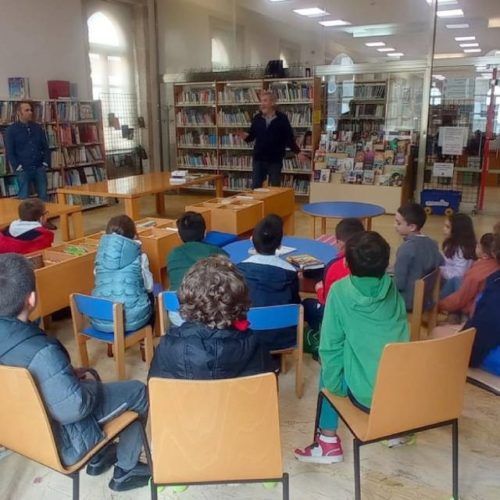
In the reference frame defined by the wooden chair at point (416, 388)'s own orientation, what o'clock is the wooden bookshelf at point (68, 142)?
The wooden bookshelf is roughly at 12 o'clock from the wooden chair.

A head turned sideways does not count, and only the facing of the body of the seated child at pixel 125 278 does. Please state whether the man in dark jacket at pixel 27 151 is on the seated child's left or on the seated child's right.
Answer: on the seated child's left

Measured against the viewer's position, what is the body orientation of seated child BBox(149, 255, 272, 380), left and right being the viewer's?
facing away from the viewer

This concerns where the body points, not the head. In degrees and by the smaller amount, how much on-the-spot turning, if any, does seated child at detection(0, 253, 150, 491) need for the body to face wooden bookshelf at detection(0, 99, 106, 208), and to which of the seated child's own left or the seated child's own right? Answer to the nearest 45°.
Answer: approximately 45° to the seated child's own left

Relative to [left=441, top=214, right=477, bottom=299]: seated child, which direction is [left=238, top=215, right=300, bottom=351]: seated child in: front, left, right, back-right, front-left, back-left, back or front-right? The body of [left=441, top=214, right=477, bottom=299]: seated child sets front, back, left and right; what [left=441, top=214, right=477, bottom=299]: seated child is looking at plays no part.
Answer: front-left

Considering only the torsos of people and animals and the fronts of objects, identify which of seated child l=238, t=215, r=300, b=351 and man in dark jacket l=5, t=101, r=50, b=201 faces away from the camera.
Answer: the seated child

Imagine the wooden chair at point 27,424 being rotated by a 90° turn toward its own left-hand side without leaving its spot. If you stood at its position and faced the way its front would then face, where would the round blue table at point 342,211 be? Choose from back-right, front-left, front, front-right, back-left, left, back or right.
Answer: right

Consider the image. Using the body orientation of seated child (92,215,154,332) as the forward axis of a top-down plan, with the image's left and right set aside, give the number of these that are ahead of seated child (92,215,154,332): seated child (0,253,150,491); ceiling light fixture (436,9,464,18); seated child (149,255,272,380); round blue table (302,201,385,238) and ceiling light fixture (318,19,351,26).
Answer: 3

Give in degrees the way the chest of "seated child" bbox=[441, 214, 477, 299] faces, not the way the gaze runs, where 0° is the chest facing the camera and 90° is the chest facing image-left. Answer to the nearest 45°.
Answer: approximately 90°

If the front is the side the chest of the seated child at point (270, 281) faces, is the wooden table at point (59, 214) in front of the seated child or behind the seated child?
in front

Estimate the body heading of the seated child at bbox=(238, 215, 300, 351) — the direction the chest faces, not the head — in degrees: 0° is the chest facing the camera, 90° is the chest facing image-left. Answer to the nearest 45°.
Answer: approximately 180°

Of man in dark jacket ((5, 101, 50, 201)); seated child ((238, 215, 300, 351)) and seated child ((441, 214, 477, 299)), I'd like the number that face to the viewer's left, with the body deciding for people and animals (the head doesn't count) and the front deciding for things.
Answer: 1

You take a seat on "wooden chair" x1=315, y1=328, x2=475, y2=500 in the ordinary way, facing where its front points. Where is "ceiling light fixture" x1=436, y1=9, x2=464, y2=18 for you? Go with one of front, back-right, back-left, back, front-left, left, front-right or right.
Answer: front-right

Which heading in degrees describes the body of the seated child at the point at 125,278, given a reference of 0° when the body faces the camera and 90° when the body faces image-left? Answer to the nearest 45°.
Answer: approximately 225°

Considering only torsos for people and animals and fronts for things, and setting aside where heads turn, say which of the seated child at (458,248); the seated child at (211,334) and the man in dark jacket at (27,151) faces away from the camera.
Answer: the seated child at (211,334)

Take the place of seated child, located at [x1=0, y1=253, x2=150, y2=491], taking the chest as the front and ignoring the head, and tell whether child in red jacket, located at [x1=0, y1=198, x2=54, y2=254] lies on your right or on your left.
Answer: on your left

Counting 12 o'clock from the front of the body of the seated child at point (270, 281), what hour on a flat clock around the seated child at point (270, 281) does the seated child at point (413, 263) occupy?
the seated child at point (413, 263) is roughly at 2 o'clock from the seated child at point (270, 281).

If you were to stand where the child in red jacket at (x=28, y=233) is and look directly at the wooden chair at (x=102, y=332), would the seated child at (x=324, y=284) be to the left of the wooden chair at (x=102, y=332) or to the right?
left
